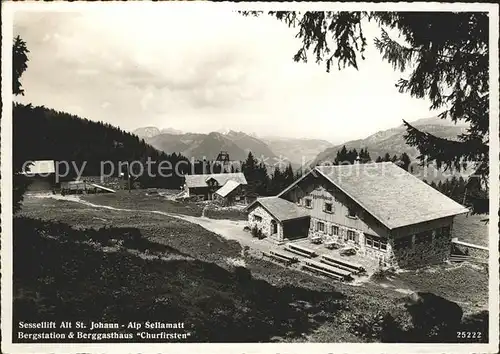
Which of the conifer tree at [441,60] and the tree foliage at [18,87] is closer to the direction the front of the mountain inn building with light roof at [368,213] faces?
the tree foliage

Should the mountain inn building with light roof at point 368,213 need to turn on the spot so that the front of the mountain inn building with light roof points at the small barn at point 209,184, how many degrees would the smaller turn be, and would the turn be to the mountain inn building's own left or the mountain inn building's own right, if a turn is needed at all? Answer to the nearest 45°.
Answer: approximately 45° to the mountain inn building's own right

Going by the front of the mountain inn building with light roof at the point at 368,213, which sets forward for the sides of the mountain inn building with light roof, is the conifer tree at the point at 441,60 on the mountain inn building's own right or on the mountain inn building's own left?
on the mountain inn building's own left

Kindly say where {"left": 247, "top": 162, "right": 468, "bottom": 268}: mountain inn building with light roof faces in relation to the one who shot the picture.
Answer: facing the viewer and to the left of the viewer

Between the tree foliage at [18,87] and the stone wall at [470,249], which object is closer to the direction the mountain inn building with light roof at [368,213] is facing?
the tree foliage

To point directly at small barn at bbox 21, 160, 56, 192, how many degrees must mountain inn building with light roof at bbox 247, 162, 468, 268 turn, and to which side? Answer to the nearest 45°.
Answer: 0° — it already faces it

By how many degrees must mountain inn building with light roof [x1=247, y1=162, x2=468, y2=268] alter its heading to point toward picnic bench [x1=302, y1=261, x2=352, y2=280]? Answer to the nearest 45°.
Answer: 0° — it already faces it

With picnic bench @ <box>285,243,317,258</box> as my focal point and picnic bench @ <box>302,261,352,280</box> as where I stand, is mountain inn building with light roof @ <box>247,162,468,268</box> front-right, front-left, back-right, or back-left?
front-right

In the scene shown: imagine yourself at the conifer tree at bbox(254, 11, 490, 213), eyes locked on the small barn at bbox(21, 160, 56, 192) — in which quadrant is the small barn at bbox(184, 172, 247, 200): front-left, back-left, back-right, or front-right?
front-right

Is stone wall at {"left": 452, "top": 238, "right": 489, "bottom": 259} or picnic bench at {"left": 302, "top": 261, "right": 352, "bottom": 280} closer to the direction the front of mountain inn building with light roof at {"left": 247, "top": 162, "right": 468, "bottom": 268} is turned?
the picnic bench
